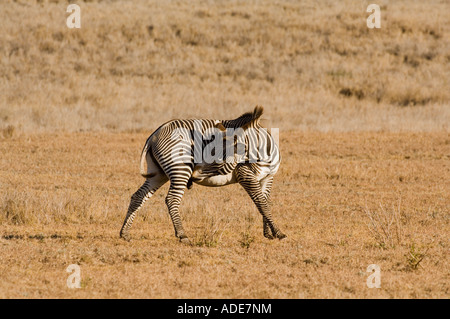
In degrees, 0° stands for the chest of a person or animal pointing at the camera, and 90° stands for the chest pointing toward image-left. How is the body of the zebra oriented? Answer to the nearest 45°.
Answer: approximately 270°
